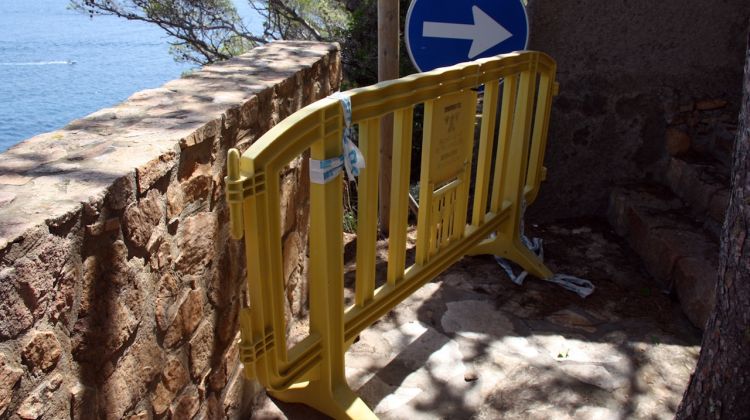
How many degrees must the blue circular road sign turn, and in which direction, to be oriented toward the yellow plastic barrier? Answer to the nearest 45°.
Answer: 0° — it already faces it

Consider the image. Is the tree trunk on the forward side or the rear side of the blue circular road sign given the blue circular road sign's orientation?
on the forward side

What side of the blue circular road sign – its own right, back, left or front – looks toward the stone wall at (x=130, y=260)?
front

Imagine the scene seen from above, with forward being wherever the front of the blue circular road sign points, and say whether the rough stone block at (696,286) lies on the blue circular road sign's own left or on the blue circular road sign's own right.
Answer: on the blue circular road sign's own left

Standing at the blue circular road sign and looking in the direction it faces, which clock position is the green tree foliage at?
The green tree foliage is roughly at 5 o'clock from the blue circular road sign.

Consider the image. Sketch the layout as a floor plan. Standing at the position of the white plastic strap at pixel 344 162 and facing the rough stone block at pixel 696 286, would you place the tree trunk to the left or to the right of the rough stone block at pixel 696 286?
right

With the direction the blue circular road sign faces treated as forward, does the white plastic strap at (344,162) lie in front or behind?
in front

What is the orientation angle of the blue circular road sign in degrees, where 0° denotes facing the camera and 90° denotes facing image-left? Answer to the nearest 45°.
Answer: approximately 0°

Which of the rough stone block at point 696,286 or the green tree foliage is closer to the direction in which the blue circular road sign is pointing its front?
the rough stone block
